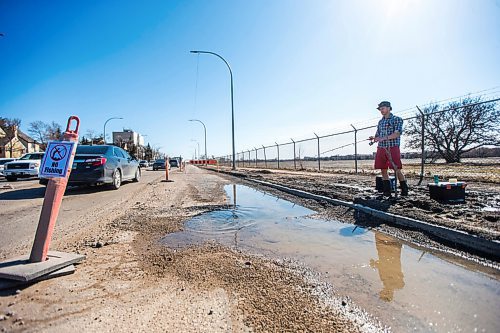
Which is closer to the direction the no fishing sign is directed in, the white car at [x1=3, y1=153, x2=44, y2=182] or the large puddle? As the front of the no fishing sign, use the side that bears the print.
the large puddle

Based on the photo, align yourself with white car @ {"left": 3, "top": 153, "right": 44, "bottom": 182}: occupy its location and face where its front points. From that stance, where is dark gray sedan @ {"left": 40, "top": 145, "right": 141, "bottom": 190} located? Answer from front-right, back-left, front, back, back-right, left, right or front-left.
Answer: front-left

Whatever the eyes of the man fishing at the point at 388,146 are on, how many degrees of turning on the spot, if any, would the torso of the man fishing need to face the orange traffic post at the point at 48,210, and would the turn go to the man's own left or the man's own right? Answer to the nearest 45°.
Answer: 0° — they already face it

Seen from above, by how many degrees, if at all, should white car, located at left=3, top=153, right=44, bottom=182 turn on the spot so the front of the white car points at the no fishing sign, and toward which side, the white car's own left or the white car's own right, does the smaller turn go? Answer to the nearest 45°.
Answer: approximately 45° to the white car's own left

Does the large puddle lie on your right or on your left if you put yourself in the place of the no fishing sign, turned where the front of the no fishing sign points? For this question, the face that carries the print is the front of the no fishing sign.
on your left

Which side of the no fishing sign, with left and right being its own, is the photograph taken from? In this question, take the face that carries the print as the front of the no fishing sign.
front
